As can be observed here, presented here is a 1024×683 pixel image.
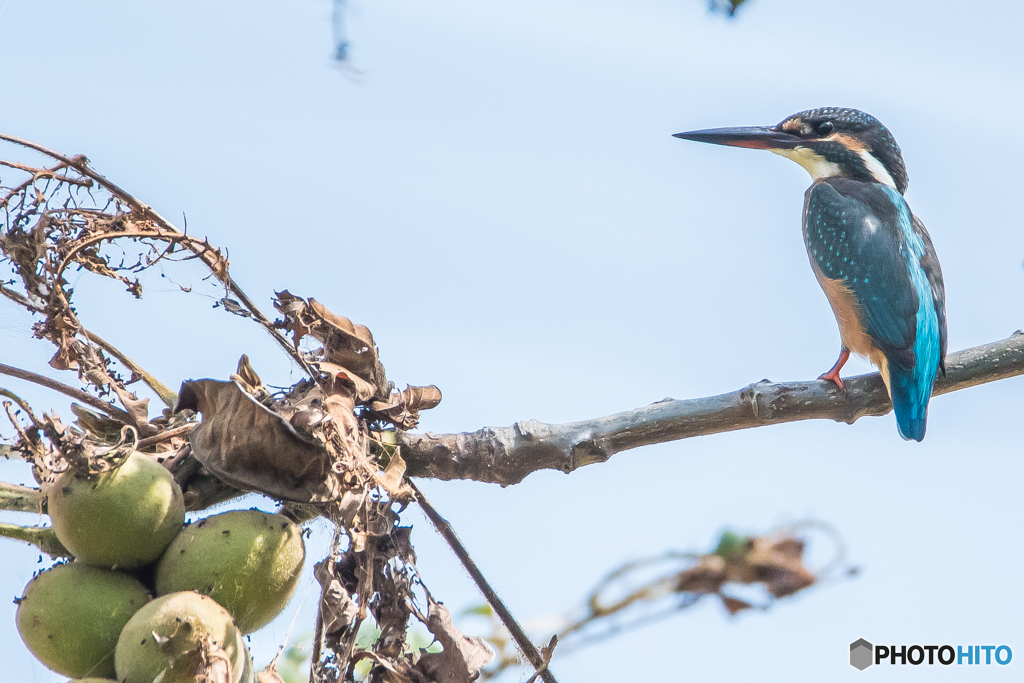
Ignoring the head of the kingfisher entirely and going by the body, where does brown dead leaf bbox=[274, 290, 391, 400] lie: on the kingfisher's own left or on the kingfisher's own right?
on the kingfisher's own left

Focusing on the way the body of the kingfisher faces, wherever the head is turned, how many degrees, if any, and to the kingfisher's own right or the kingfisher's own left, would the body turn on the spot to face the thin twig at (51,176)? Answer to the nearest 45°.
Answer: approximately 90° to the kingfisher's own left

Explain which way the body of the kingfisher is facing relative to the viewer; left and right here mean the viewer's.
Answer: facing away from the viewer and to the left of the viewer

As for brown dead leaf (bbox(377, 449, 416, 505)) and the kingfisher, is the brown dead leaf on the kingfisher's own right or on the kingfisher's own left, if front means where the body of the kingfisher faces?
on the kingfisher's own left
